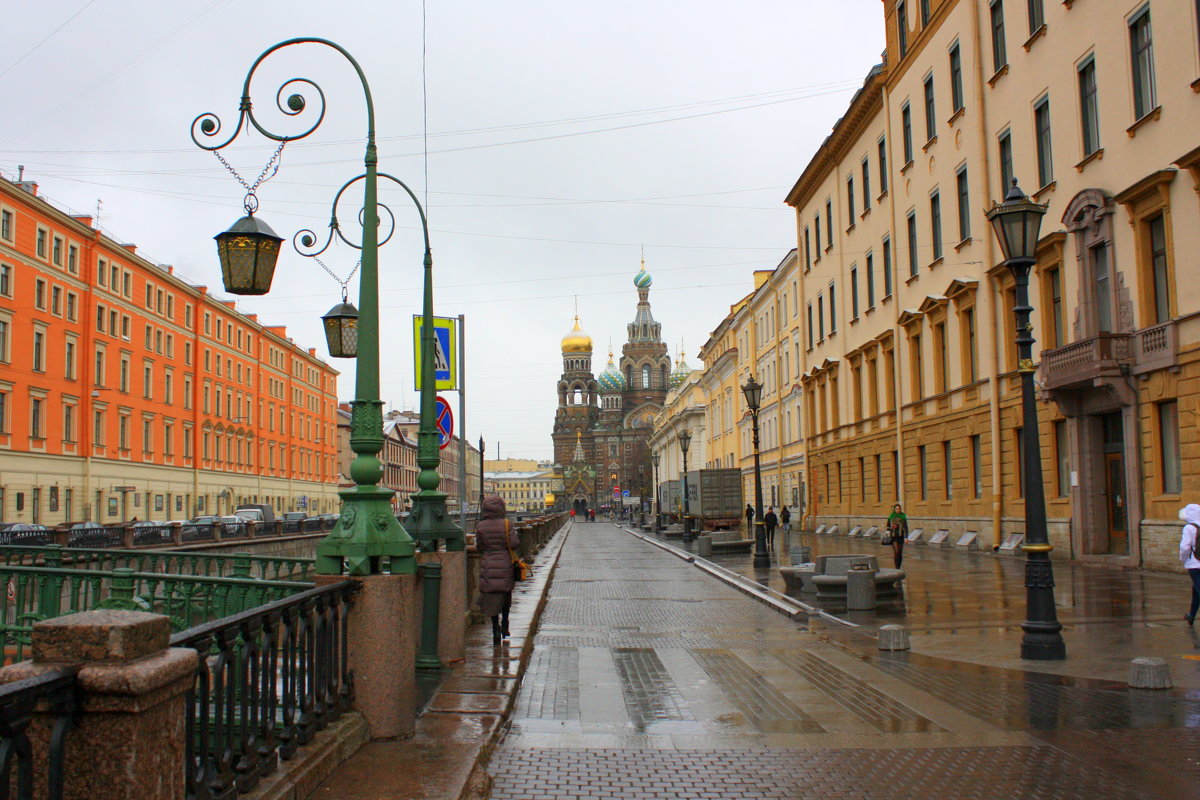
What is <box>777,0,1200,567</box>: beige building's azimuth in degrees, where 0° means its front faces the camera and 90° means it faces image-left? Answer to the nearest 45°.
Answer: approximately 45°

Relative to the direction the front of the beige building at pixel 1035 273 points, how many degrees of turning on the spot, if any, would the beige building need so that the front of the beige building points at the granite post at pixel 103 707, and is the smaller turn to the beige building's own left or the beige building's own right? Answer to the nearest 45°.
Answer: approximately 45° to the beige building's own left

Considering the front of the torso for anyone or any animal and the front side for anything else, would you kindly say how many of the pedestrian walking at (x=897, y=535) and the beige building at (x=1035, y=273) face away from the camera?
0

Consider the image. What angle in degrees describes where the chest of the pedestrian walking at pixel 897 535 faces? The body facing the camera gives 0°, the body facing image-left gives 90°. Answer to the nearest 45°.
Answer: approximately 0°

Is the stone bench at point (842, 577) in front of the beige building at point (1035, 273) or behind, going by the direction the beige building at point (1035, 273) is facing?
in front

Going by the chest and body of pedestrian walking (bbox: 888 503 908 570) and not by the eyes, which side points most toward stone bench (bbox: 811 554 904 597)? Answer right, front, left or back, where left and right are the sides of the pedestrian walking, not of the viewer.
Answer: front

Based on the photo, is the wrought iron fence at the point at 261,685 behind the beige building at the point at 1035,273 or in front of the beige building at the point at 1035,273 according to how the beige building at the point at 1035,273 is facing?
in front

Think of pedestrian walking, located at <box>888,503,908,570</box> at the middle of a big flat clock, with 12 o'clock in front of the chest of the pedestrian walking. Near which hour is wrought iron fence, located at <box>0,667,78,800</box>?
The wrought iron fence is roughly at 12 o'clock from the pedestrian walking.

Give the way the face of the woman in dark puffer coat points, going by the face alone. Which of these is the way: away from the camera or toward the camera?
away from the camera

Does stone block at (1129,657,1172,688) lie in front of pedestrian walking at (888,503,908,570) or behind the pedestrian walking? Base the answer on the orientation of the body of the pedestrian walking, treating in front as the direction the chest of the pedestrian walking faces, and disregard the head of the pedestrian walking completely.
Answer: in front

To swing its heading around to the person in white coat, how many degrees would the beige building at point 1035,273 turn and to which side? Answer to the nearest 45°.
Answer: approximately 45° to its left

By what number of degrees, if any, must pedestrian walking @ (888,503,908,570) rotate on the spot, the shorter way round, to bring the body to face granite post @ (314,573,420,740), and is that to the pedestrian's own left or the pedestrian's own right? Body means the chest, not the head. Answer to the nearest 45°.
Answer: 0° — they already face it

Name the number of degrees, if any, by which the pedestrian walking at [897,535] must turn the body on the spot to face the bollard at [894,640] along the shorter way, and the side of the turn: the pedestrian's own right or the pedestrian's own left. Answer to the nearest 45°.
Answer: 0° — they already face it

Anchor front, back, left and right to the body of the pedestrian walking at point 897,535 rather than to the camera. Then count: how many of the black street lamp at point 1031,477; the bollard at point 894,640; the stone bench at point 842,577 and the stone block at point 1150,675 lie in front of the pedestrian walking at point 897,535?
4
